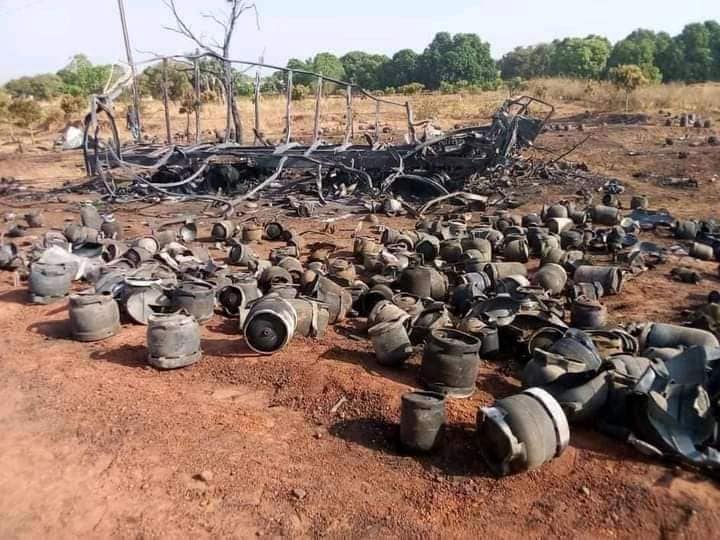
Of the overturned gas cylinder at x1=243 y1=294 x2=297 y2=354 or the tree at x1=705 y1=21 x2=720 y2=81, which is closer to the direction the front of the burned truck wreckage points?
the tree

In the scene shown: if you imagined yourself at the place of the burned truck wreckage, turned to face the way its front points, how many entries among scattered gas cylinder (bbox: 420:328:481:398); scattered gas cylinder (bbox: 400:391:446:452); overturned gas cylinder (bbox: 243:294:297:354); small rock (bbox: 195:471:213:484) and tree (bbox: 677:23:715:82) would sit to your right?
4

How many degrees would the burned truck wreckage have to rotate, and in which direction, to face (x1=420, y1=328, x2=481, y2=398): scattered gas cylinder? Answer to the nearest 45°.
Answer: approximately 90° to its right

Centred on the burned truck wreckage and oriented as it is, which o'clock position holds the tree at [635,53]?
The tree is roughly at 10 o'clock from the burned truck wreckage.

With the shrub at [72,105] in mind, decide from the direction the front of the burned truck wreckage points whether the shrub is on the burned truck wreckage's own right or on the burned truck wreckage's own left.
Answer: on the burned truck wreckage's own left

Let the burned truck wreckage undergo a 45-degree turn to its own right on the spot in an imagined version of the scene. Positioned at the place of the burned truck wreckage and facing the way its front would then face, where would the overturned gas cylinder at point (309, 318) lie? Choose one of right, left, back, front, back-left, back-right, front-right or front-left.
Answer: front-right

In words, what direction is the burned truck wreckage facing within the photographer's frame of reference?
facing to the right of the viewer

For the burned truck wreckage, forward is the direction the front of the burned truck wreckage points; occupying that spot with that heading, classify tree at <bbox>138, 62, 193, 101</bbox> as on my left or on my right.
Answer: on my left

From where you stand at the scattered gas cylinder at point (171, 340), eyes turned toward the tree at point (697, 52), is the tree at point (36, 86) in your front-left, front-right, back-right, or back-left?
front-left

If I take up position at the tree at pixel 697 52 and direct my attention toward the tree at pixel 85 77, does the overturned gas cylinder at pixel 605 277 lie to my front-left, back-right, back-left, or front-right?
front-left

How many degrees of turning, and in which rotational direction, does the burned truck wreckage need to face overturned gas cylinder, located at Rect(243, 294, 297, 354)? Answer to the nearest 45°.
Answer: approximately 90° to its right

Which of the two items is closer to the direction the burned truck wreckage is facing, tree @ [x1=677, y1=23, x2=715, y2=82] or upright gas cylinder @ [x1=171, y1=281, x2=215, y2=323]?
the tree

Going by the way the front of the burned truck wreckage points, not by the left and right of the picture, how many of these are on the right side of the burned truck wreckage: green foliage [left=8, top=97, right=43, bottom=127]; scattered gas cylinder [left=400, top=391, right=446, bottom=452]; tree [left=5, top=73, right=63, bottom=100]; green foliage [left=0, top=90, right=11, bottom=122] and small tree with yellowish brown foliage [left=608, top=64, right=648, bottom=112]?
1

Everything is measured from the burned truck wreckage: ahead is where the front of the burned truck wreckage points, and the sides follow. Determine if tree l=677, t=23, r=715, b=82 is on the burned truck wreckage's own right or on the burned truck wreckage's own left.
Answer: on the burned truck wreckage's own left
